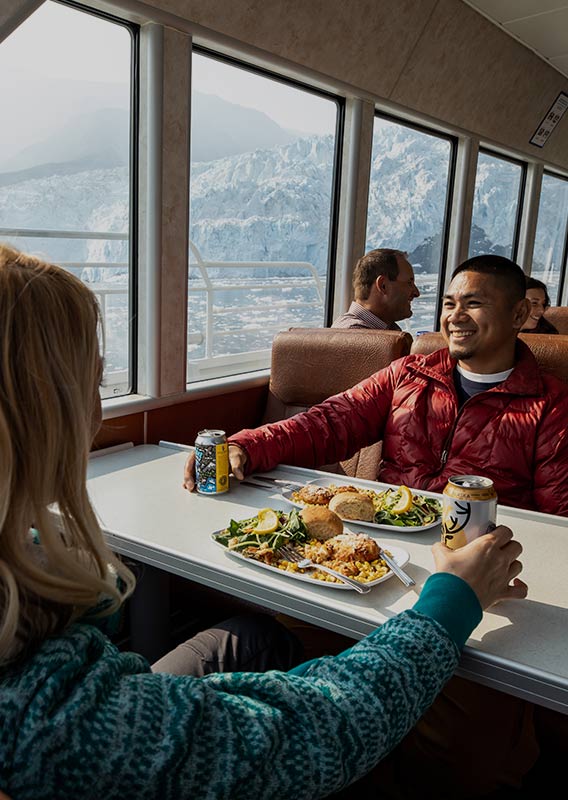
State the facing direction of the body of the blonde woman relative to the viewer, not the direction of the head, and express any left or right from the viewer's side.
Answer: facing away from the viewer and to the right of the viewer

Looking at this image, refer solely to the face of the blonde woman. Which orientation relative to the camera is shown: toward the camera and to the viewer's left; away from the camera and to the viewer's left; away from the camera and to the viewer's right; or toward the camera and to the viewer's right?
away from the camera and to the viewer's right

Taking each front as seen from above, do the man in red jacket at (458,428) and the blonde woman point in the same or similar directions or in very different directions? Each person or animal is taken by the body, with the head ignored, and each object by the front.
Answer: very different directions

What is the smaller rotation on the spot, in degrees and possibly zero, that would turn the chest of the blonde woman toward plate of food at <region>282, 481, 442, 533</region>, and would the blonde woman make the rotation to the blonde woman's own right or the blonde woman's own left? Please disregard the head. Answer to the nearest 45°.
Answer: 0° — they already face it

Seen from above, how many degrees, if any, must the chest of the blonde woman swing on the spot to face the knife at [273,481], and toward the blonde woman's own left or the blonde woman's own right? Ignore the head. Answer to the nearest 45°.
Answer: approximately 45° to the blonde woman's own left

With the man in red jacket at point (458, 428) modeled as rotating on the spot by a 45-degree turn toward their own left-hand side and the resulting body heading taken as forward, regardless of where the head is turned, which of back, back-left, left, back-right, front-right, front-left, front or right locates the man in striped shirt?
back

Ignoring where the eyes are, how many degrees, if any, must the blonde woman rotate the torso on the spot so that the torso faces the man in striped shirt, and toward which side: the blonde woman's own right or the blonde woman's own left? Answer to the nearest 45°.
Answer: approximately 45° to the blonde woman's own left

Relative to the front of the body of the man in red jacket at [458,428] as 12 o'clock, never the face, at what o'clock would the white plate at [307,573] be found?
The white plate is roughly at 11 o'clock from the man in red jacket.

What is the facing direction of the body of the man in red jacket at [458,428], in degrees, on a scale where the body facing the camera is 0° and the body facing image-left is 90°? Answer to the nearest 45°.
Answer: approximately 45°
